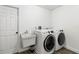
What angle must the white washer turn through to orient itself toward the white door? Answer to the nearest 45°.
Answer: approximately 135° to its right

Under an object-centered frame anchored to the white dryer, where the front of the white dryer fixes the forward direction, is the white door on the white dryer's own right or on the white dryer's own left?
on the white dryer's own right

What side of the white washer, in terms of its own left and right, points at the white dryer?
left

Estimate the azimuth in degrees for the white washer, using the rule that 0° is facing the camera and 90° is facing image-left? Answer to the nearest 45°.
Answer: approximately 315°

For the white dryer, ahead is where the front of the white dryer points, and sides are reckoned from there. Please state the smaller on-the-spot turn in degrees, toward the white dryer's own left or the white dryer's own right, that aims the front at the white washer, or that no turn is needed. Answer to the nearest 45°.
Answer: approximately 90° to the white dryer's own right

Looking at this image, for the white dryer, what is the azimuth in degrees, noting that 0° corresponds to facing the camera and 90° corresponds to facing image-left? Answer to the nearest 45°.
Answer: approximately 315°
